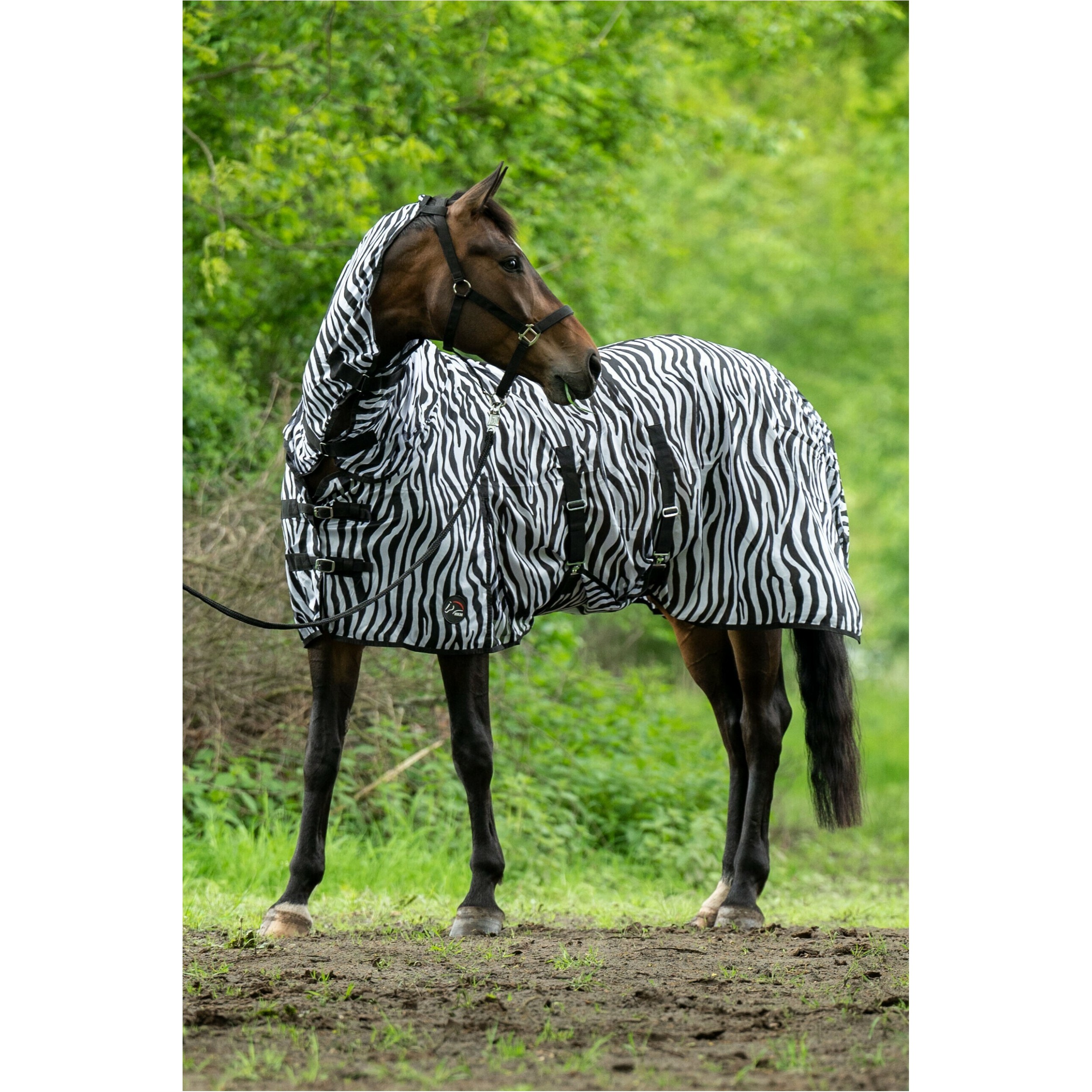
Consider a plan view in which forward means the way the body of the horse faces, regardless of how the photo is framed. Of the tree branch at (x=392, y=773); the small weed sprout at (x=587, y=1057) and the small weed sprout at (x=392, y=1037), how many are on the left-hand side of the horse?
2

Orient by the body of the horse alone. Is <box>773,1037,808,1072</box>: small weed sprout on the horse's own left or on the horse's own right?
on the horse's own left

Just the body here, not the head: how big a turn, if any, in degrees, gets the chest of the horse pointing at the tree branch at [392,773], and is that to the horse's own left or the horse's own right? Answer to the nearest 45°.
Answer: approximately 90° to the horse's own right

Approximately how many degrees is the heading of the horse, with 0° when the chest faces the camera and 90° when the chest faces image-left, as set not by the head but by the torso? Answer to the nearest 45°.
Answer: approximately 90°

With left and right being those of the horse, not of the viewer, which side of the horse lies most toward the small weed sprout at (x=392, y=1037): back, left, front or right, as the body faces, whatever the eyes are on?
left

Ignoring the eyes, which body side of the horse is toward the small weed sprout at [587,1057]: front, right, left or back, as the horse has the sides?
left
